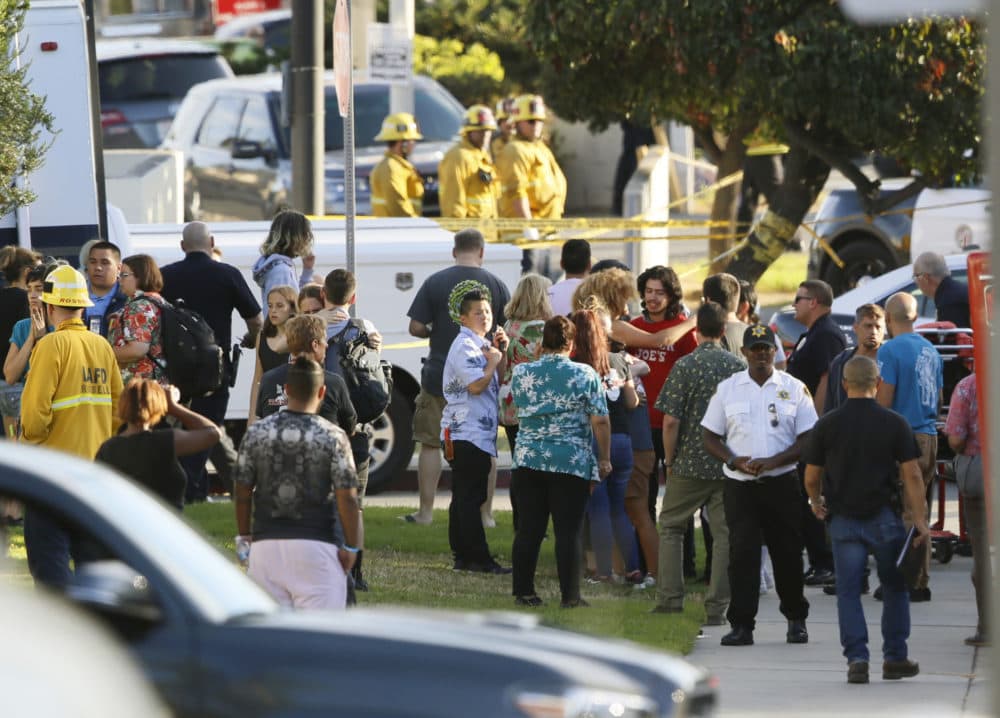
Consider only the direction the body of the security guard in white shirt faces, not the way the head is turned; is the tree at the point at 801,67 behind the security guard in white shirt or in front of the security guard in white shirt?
behind

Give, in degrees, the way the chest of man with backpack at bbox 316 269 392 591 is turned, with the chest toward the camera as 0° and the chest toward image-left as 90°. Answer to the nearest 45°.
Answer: approximately 135°

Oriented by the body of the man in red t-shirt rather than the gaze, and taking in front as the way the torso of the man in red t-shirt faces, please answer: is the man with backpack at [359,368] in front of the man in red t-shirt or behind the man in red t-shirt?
in front

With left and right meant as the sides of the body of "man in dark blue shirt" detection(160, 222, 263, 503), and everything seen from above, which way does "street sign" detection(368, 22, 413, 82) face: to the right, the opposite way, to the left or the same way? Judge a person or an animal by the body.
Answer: the opposite way

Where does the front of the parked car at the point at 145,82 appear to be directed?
away from the camera

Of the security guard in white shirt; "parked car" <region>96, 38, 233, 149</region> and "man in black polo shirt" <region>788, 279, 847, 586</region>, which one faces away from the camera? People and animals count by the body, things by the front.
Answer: the parked car

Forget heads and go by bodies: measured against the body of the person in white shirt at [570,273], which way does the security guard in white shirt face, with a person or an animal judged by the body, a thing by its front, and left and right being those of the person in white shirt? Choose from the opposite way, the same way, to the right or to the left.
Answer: the opposite way

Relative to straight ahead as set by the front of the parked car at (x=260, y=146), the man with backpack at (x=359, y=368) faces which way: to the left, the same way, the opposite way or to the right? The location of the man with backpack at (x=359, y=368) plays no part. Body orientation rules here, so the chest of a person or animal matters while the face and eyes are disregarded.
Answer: the opposite way

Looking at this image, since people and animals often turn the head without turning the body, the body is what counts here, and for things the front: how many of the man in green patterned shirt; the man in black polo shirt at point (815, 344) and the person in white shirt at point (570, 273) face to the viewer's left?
1

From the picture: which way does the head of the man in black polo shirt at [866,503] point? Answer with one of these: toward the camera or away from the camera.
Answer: away from the camera

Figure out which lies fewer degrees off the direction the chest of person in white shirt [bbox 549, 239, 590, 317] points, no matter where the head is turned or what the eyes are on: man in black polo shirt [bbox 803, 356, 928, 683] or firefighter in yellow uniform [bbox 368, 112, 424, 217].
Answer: the firefighter in yellow uniform

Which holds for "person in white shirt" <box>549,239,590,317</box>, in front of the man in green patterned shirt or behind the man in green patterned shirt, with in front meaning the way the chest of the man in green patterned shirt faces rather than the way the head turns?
in front

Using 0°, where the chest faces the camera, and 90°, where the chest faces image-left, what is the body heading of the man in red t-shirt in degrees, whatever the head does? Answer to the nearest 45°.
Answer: approximately 45°

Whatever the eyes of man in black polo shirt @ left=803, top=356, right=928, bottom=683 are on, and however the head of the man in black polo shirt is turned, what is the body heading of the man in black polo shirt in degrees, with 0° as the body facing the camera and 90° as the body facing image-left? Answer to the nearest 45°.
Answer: approximately 180°

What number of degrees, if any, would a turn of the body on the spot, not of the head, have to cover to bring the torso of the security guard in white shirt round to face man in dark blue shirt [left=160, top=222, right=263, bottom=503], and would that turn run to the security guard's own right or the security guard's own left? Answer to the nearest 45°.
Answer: approximately 135° to the security guard's own right

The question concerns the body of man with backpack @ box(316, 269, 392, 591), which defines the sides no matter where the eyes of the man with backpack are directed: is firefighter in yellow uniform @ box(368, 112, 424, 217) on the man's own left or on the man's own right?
on the man's own right
